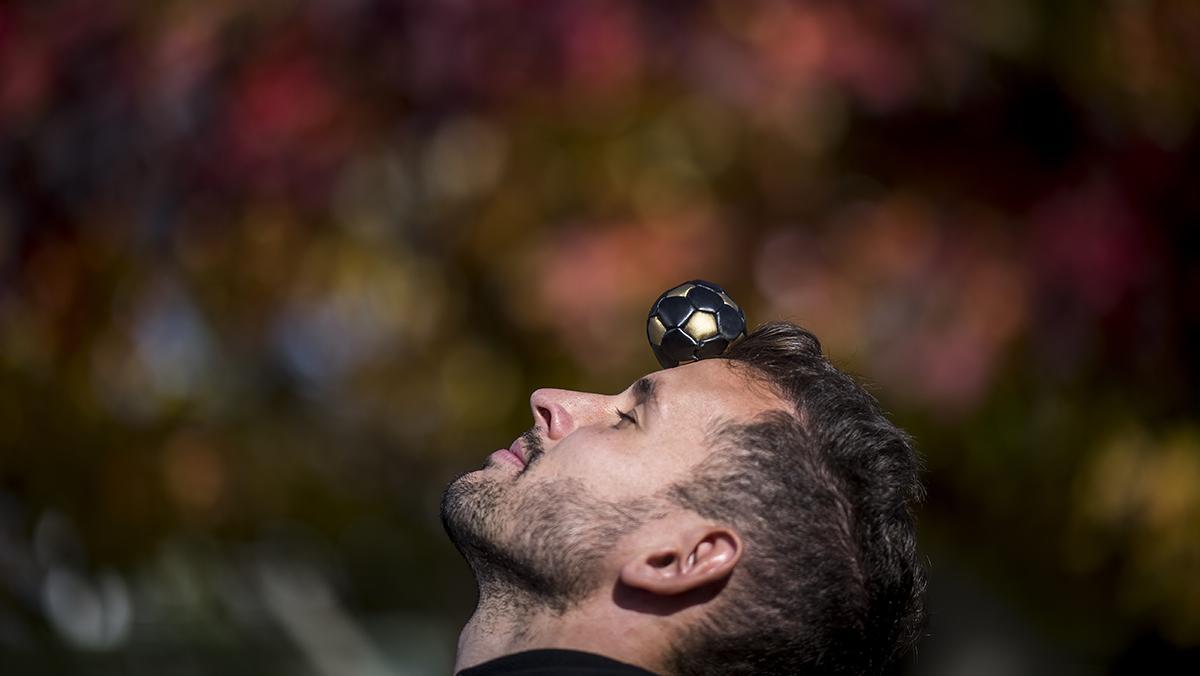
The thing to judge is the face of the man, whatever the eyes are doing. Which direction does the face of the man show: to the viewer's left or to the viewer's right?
to the viewer's left

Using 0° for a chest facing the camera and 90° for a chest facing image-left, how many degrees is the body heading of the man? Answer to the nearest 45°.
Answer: approximately 90°
